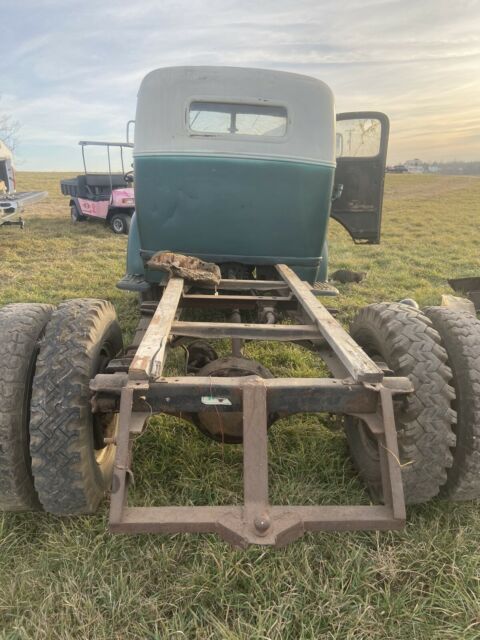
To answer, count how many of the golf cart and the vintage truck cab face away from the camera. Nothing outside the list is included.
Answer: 1

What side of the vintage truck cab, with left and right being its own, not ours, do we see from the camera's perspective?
back

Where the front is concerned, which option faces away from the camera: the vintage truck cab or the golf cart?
the vintage truck cab

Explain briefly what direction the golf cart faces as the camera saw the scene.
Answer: facing the viewer and to the right of the viewer

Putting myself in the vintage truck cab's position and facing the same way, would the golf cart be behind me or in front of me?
in front

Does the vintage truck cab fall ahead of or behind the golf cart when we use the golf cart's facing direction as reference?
ahead
